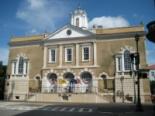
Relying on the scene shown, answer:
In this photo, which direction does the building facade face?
toward the camera
